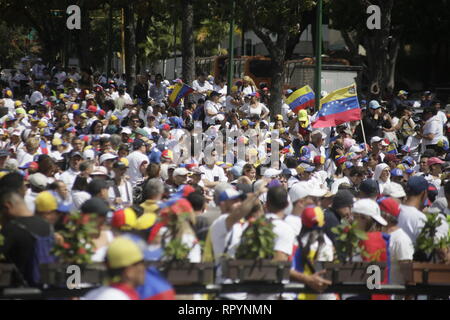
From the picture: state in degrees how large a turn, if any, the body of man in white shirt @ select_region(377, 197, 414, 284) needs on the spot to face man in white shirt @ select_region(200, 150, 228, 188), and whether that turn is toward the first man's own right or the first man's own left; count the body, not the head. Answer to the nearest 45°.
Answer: approximately 45° to the first man's own right

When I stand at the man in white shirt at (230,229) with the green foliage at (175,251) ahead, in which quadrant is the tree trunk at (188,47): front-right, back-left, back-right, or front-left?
back-right

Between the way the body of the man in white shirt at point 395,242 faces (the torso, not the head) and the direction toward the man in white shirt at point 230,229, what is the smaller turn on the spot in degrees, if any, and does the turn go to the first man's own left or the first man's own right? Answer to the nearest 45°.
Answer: approximately 45° to the first man's own left

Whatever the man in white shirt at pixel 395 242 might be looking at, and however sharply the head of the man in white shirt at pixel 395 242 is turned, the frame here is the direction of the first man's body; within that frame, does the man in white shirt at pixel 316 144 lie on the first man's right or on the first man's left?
on the first man's right

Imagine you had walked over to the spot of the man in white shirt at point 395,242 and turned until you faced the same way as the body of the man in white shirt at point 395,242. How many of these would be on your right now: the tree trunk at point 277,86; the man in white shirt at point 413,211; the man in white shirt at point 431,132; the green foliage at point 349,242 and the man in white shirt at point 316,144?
4
